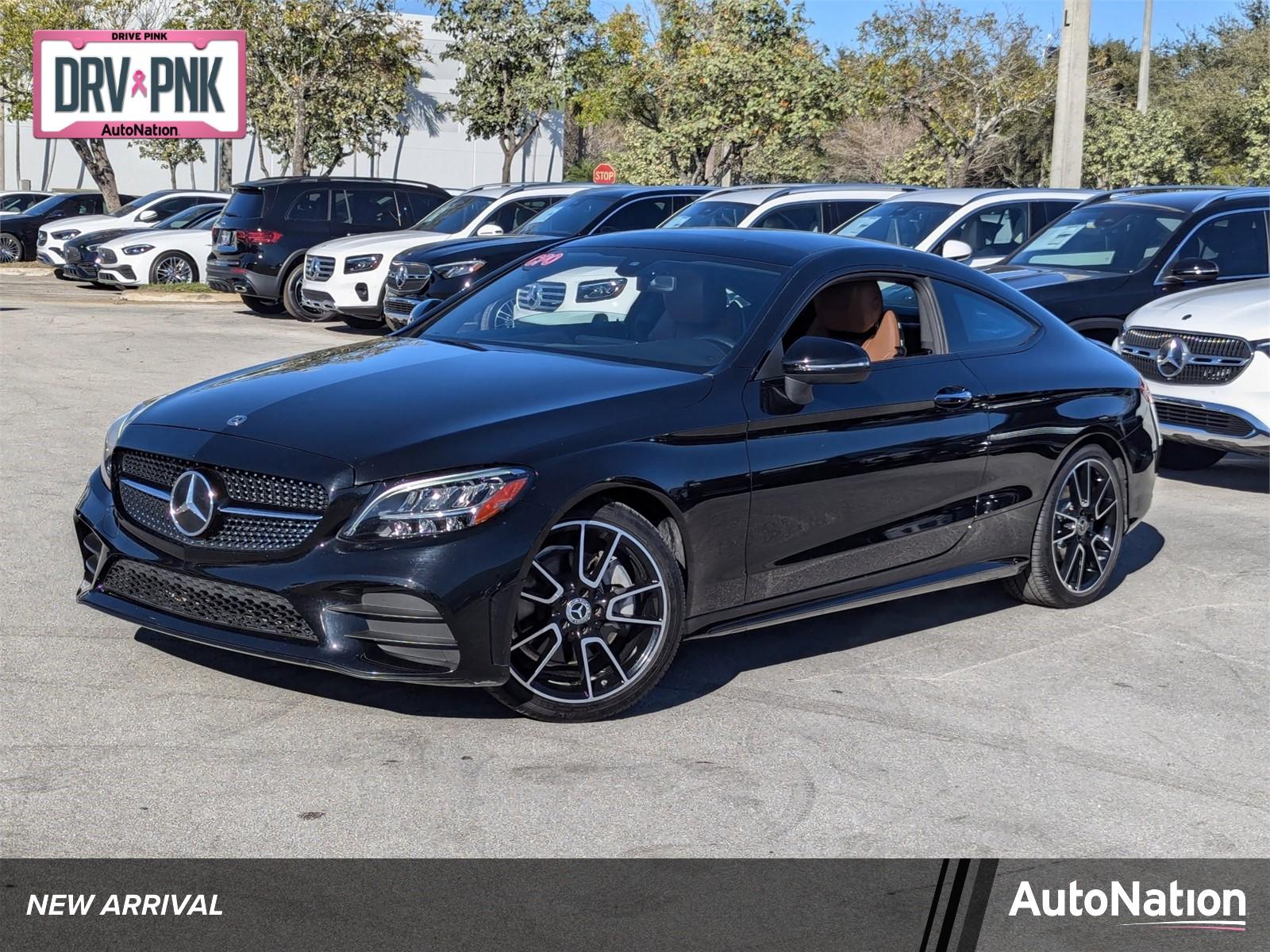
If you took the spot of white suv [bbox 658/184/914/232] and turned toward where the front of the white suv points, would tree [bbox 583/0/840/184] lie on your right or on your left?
on your right

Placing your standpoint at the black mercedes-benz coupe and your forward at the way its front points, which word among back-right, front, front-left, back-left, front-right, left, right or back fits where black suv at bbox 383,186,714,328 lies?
back-right

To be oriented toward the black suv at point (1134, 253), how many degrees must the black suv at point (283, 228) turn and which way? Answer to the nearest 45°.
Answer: approximately 90° to its right

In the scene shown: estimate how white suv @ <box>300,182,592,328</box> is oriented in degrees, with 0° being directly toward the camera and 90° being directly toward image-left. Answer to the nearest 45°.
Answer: approximately 45°

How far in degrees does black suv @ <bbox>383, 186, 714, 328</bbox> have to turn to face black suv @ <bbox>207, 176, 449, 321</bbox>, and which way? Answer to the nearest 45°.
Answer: approximately 90° to its right

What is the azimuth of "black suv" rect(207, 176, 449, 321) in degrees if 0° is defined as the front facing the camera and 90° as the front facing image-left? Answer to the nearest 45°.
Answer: approximately 225°

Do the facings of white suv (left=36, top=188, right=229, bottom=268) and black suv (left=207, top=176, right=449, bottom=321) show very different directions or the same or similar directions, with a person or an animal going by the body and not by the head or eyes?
very different directions

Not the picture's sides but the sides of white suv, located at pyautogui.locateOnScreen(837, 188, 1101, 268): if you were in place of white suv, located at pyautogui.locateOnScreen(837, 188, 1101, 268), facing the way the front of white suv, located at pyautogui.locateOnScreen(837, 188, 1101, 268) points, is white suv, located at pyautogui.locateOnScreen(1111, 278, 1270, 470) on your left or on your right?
on your left

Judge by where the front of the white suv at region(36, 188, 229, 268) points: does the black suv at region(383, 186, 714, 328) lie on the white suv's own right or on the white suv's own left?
on the white suv's own left

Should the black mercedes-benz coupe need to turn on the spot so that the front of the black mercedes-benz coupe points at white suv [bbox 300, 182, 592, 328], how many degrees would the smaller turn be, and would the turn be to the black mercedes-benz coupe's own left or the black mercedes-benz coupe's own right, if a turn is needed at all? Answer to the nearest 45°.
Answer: approximately 135° to the black mercedes-benz coupe's own right

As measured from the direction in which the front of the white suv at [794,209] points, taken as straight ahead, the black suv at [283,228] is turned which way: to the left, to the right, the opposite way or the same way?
the opposite way
